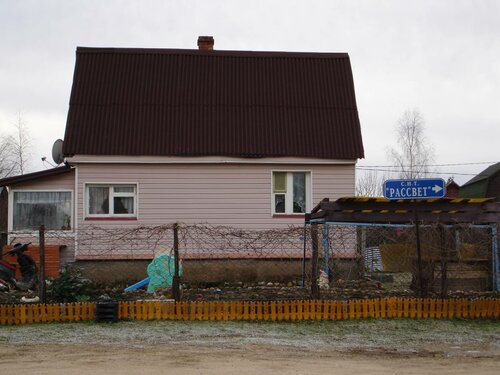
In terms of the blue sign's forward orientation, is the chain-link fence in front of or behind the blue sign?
behind

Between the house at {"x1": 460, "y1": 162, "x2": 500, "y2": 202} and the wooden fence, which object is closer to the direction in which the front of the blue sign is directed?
the wooden fence

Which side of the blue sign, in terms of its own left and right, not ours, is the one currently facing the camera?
front

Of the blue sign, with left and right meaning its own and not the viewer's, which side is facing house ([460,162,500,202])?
back

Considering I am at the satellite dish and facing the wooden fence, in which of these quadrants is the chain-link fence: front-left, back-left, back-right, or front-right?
front-left

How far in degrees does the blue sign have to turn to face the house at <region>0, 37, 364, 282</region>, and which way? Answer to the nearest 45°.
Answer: approximately 135° to its right
